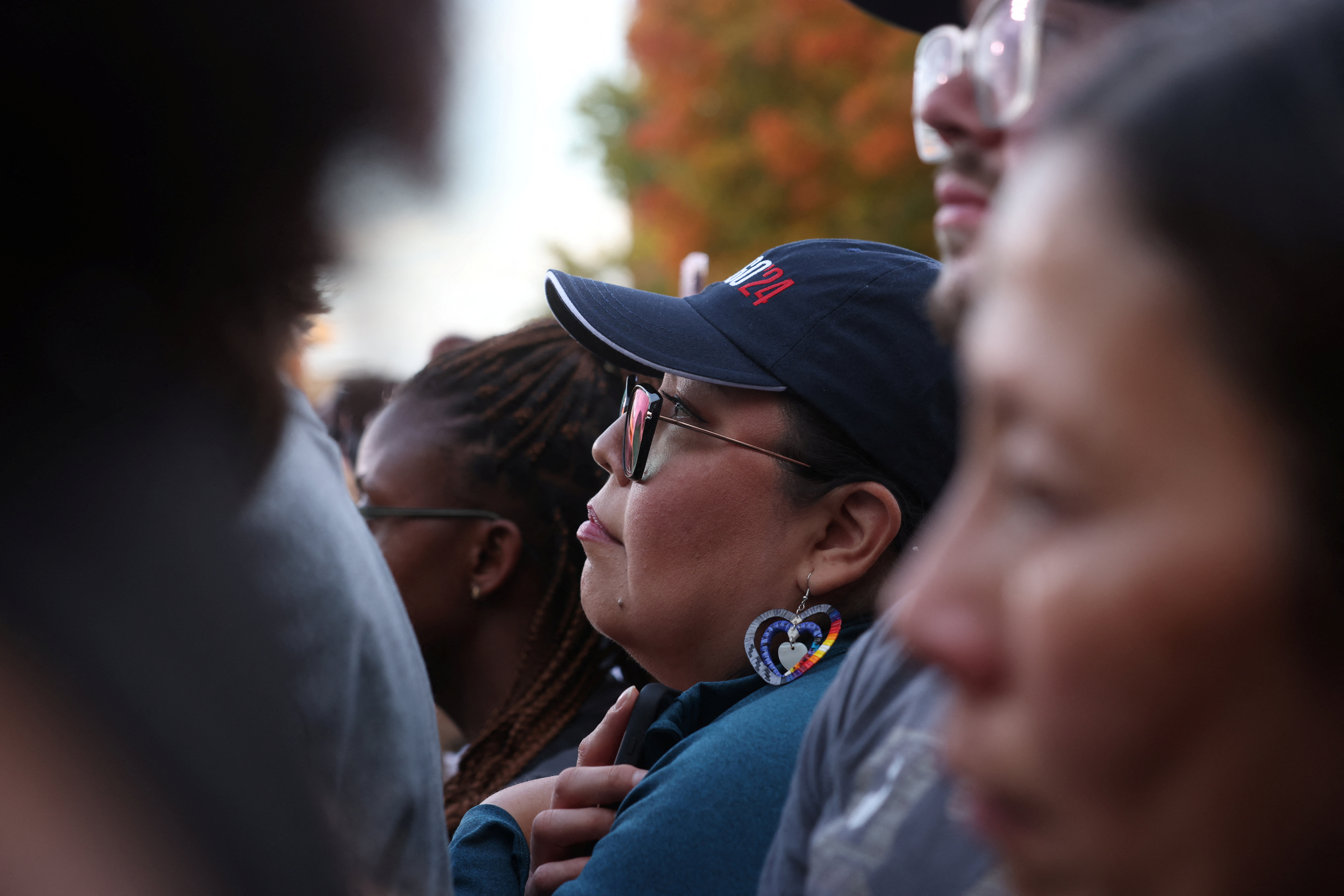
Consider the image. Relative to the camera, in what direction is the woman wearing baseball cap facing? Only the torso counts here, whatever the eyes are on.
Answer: to the viewer's left

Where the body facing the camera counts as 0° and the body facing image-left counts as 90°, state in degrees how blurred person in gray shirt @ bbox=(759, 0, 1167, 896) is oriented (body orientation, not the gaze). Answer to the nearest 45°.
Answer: approximately 45°

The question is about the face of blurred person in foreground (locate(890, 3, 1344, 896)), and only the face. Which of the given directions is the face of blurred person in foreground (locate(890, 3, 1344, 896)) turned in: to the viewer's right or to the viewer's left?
to the viewer's left

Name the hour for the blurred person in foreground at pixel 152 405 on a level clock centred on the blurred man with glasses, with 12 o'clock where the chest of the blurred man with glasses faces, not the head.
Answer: The blurred person in foreground is roughly at 10 o'clock from the blurred man with glasses.

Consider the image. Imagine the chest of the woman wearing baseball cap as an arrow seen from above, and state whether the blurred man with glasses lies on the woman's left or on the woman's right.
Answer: on the woman's left

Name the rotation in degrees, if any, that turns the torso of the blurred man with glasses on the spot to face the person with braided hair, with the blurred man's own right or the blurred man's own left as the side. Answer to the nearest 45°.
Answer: approximately 90° to the blurred man's own right

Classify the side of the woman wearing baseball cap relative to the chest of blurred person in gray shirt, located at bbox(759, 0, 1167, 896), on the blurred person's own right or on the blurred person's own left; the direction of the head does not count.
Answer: on the blurred person's own right

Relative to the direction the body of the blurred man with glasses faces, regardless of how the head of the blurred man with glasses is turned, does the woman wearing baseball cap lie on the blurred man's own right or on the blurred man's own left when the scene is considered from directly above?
on the blurred man's own right

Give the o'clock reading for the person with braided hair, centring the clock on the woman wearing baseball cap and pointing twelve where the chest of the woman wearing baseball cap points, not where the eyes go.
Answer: The person with braided hair is roughly at 2 o'clock from the woman wearing baseball cap.

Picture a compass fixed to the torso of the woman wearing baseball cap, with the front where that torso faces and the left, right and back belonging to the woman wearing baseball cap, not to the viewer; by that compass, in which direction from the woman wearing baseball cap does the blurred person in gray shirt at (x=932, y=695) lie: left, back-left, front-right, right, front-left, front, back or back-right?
left

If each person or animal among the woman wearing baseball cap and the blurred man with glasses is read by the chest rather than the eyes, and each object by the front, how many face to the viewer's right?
0

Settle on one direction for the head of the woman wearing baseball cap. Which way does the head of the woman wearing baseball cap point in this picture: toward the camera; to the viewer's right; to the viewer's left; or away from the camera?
to the viewer's left
